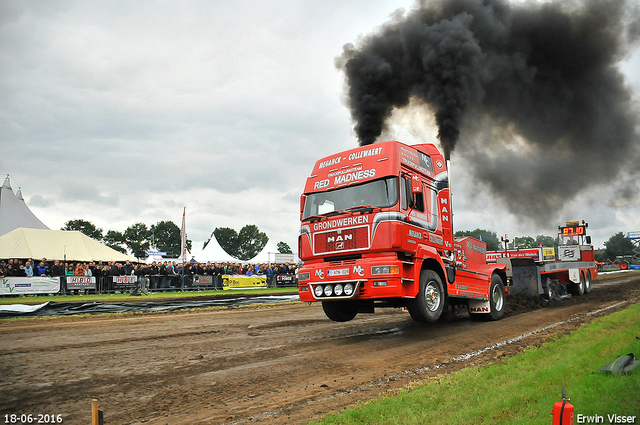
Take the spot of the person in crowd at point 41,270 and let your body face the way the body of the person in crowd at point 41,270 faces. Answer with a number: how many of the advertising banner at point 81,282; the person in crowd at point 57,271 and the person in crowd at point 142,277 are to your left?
3

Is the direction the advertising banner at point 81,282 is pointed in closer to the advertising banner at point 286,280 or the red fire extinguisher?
the red fire extinguisher

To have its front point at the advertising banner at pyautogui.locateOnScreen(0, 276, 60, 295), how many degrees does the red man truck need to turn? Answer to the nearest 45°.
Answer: approximately 90° to its right

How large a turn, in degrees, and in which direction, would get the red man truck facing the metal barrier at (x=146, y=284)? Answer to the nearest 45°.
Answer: approximately 90° to its right

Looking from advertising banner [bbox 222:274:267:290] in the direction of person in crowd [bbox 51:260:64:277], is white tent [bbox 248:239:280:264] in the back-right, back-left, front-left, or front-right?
back-right

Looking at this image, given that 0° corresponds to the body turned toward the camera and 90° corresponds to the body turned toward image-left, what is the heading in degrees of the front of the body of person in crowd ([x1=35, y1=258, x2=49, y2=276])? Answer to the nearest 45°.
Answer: approximately 0°

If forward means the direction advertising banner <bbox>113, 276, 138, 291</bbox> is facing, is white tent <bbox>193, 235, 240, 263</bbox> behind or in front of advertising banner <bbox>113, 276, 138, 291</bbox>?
behind
